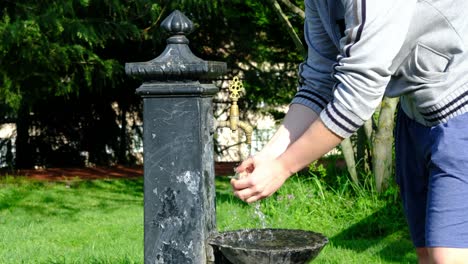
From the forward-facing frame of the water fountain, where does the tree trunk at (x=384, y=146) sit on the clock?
The tree trunk is roughly at 10 o'clock from the water fountain.

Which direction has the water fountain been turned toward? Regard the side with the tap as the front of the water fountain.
to the viewer's right

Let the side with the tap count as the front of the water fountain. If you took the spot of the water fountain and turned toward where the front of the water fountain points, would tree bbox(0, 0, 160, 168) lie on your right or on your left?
on your left

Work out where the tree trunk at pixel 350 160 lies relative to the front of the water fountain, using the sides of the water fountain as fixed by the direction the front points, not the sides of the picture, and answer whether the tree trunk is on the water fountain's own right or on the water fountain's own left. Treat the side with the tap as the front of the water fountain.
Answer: on the water fountain's own left

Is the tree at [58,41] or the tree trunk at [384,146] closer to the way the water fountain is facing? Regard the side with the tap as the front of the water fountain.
the tree trunk

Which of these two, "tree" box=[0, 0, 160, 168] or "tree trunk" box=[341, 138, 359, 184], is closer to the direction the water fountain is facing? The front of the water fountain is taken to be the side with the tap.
the tree trunk
